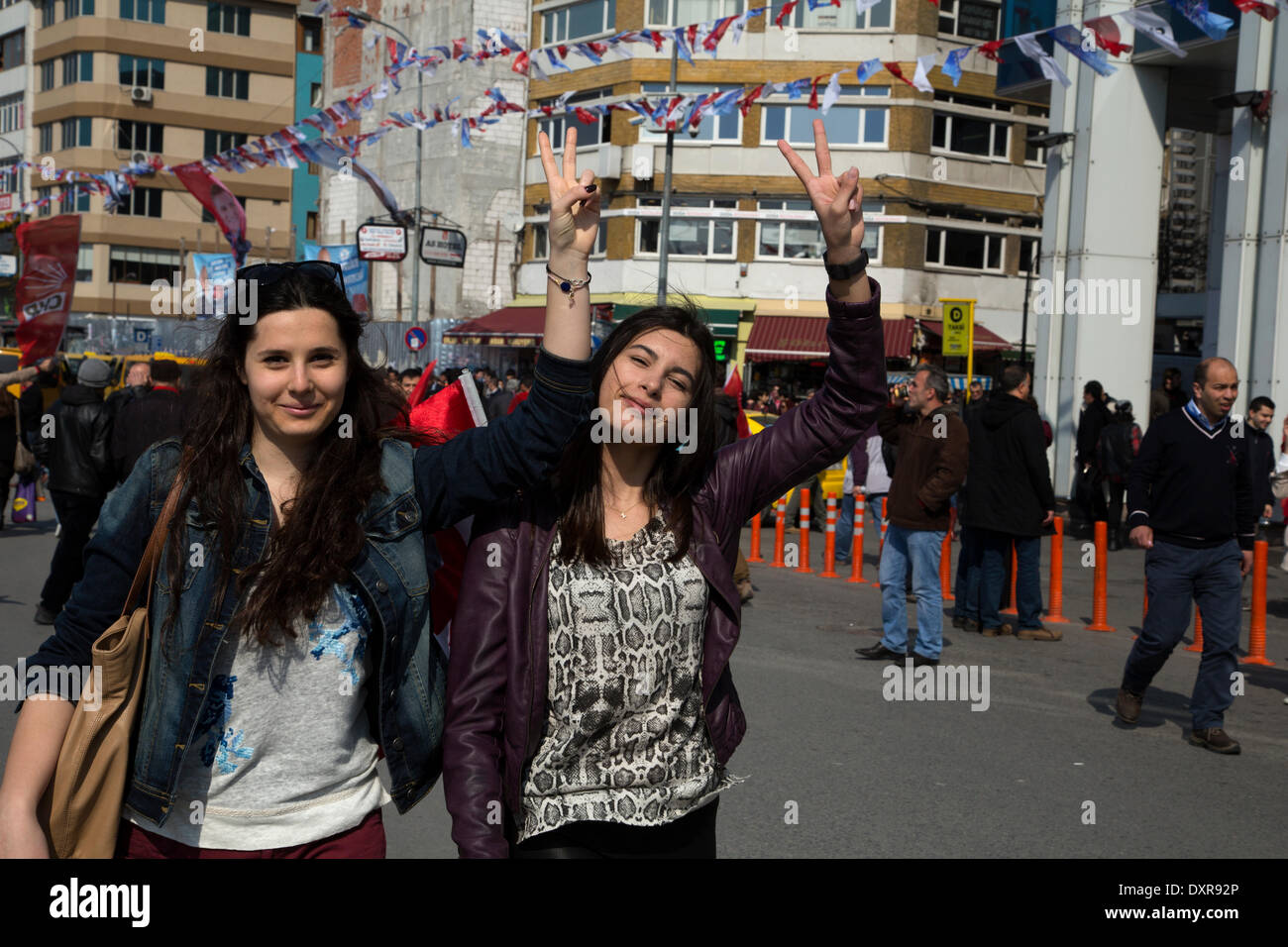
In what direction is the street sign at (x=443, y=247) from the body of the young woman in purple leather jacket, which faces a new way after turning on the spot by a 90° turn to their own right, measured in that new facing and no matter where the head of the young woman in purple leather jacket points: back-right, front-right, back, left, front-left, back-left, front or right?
right

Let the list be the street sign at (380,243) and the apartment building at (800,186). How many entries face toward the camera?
2

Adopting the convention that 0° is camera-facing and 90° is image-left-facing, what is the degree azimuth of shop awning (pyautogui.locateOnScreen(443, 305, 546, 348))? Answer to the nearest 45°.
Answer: approximately 0°

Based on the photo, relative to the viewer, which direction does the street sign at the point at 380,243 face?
toward the camera

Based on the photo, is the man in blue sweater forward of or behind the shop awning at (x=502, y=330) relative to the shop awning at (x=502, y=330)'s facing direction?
forward

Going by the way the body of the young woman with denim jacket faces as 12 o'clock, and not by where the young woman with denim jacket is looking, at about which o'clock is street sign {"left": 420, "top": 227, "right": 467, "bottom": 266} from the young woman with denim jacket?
The street sign is roughly at 6 o'clock from the young woman with denim jacket.

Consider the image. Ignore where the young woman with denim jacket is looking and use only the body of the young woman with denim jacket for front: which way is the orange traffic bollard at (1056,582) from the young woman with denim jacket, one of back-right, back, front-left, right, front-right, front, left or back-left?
back-left

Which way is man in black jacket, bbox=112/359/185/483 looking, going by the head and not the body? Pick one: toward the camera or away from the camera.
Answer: away from the camera

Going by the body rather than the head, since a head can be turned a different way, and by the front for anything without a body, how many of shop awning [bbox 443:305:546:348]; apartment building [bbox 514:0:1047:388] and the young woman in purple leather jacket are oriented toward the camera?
3

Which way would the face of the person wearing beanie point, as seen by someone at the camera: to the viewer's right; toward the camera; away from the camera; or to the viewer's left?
away from the camera

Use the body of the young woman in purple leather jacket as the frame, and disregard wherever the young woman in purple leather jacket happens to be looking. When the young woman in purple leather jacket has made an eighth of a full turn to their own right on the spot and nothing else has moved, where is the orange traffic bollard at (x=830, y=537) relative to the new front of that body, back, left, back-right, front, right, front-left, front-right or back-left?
back-right

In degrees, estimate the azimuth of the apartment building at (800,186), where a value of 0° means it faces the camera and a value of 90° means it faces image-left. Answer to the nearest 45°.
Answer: approximately 0°

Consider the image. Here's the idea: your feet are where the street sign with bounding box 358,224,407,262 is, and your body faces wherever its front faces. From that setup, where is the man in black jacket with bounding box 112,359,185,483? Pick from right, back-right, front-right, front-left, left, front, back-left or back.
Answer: front

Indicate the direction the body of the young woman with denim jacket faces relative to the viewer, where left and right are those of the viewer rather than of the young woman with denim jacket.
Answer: facing the viewer
